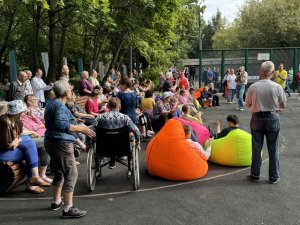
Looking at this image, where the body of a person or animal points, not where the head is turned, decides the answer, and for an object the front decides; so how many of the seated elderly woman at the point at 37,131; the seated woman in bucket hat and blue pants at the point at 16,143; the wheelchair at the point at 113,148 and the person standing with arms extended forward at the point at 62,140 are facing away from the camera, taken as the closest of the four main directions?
1

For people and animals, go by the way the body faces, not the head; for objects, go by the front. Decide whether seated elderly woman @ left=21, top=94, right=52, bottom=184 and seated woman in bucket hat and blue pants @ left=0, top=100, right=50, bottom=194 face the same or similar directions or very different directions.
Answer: same or similar directions

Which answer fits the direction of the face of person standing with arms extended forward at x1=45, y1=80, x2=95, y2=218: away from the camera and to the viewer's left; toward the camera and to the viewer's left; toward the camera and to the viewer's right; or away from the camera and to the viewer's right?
away from the camera and to the viewer's right

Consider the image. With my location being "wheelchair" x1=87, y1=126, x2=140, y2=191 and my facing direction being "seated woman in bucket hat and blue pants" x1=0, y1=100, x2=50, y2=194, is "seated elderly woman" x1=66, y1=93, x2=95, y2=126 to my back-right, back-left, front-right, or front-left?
front-right

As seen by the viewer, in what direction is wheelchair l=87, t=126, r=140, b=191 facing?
away from the camera

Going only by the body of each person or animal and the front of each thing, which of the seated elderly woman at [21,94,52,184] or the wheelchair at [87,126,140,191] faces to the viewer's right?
the seated elderly woman

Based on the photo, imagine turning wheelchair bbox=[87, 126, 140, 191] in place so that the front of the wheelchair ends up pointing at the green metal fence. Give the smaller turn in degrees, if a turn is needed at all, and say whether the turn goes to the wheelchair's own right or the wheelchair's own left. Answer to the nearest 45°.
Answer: approximately 45° to the wheelchair's own right

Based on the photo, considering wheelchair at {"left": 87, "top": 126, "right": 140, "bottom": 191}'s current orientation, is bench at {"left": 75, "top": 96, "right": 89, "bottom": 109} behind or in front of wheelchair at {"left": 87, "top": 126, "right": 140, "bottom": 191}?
in front

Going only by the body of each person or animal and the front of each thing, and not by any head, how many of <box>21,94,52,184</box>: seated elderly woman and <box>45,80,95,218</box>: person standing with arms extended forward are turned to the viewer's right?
2

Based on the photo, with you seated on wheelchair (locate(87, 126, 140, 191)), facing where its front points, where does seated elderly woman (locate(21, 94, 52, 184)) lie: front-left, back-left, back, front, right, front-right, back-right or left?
front-left

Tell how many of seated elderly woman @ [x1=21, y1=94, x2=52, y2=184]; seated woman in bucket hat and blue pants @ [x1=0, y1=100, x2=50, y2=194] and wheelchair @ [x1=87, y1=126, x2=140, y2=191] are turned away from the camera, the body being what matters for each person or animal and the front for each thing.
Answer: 1

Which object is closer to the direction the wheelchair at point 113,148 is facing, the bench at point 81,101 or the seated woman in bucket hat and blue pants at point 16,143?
the bench

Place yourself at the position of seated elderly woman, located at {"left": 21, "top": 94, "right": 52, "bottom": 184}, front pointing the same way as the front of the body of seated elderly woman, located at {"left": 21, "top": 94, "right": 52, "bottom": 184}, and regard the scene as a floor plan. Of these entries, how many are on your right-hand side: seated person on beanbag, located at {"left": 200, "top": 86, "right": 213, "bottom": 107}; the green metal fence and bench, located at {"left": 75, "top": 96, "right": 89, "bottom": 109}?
0

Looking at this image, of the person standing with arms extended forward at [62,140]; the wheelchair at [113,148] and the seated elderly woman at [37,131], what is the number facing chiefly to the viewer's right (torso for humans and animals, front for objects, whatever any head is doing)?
2

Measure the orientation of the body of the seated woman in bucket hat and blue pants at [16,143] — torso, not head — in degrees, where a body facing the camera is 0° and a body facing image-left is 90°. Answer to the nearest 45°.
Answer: approximately 270°

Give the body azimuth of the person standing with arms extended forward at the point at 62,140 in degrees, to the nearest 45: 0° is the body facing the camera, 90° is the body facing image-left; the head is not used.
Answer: approximately 270°

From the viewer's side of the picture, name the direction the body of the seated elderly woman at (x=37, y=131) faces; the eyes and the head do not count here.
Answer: to the viewer's right

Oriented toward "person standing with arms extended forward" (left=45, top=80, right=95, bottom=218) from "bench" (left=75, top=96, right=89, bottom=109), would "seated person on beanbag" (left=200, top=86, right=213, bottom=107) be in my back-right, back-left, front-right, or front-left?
back-left

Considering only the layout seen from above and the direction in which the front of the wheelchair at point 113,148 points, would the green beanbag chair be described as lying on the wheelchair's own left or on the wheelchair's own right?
on the wheelchair's own right

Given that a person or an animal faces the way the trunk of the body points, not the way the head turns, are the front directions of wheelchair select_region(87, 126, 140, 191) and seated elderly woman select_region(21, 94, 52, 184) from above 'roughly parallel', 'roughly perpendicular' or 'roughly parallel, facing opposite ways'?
roughly perpendicular

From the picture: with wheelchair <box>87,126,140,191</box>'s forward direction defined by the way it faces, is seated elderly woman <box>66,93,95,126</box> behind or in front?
in front

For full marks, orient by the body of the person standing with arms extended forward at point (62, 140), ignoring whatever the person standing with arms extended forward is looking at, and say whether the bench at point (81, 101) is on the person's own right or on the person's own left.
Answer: on the person's own left
